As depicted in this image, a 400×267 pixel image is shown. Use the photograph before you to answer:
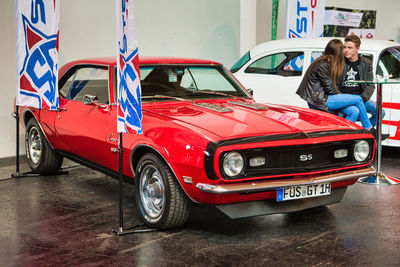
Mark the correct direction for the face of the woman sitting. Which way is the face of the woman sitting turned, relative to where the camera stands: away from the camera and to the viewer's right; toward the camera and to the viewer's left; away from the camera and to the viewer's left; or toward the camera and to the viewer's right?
away from the camera and to the viewer's right

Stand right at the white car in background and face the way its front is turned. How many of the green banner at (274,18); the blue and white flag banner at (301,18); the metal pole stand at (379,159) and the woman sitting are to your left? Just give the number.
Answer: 2

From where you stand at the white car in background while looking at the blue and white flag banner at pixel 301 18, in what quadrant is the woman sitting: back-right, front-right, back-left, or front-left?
back-right

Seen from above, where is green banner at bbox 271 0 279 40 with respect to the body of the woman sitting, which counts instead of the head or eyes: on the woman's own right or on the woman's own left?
on the woman's own left

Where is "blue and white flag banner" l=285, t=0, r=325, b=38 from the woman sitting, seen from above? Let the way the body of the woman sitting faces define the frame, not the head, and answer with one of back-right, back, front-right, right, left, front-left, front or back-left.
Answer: left

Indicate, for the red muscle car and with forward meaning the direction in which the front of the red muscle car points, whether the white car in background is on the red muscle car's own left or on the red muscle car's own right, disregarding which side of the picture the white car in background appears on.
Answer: on the red muscle car's own left

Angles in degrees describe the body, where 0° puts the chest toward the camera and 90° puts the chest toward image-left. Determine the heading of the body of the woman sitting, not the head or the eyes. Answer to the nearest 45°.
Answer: approximately 270°

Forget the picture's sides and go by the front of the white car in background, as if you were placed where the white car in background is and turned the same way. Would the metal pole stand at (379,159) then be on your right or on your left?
on your right
